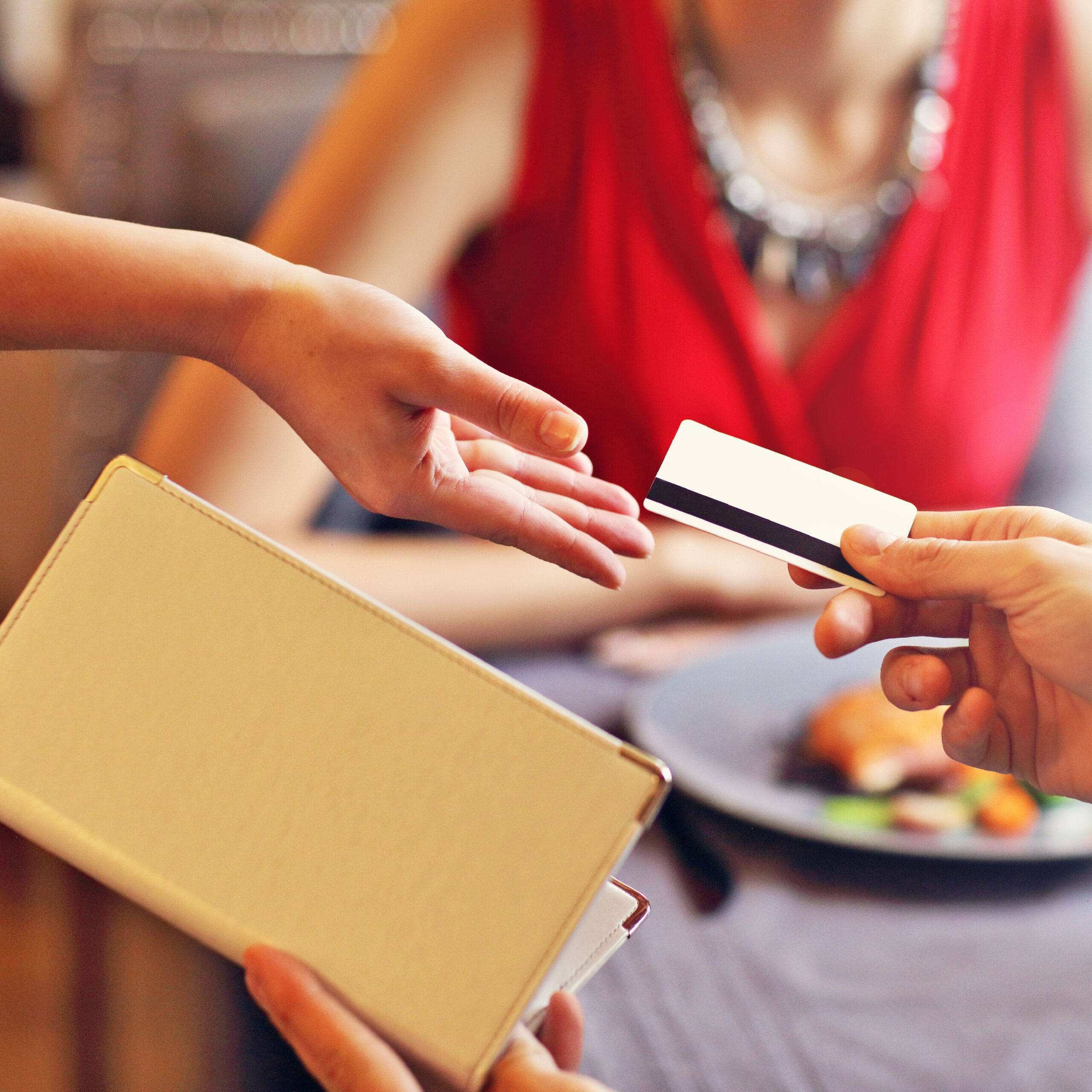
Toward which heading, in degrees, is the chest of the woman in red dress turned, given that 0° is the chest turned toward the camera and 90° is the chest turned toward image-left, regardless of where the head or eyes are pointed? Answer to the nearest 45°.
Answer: approximately 0°
